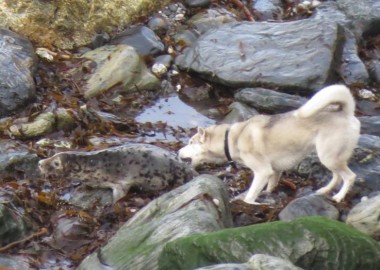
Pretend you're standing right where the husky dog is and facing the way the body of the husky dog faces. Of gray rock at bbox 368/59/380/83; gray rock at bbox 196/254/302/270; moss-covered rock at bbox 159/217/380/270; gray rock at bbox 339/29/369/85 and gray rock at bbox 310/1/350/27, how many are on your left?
2

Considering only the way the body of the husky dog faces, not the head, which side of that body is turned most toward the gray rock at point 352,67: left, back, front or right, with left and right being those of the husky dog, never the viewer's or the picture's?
right

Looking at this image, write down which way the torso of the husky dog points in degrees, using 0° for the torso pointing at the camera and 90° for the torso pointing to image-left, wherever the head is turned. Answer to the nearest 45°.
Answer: approximately 90°

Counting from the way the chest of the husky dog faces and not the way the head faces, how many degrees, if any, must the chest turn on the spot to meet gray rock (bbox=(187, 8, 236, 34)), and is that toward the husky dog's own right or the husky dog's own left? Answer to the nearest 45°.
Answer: approximately 90° to the husky dog's own right

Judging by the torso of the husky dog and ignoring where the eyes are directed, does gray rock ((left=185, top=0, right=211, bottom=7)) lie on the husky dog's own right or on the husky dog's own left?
on the husky dog's own right

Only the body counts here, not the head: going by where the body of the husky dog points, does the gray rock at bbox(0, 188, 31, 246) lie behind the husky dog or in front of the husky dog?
in front

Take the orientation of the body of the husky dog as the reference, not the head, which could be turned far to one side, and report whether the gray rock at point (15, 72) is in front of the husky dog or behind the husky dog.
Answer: in front

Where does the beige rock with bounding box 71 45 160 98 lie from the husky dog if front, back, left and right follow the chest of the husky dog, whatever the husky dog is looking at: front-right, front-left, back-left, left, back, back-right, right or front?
front-right

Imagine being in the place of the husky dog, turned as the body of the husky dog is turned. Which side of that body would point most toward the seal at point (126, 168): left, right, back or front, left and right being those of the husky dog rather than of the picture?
front

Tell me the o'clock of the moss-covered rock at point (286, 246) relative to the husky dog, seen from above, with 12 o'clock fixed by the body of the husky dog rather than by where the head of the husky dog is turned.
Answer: The moss-covered rock is roughly at 9 o'clock from the husky dog.

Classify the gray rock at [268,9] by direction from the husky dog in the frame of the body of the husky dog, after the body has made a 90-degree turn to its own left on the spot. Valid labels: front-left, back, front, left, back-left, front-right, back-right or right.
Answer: back

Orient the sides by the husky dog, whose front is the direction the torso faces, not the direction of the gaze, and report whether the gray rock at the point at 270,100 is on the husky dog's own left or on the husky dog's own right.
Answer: on the husky dog's own right

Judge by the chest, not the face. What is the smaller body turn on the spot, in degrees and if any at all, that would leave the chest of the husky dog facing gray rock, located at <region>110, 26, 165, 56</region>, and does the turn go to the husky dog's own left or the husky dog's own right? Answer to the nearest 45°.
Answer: approximately 45° to the husky dog's own right

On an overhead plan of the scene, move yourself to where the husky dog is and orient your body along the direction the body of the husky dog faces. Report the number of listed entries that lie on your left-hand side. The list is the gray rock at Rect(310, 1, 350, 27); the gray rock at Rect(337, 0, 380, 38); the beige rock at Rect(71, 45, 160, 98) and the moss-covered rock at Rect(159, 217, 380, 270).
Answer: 1
